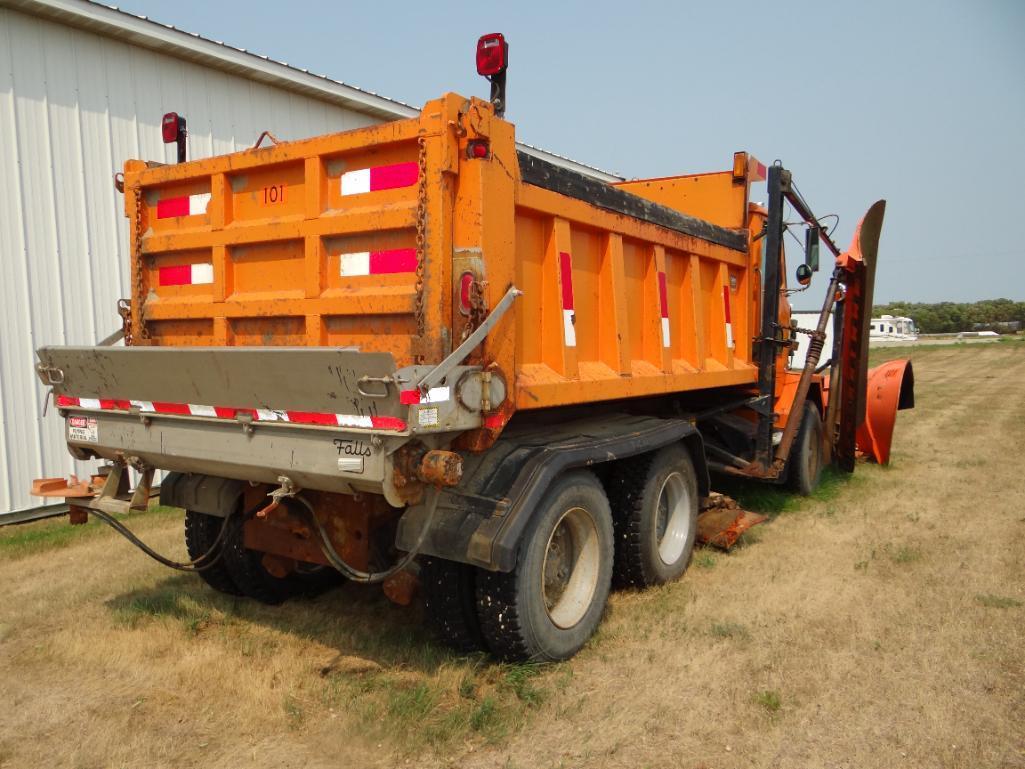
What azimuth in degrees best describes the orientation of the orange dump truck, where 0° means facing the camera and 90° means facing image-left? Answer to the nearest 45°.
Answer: approximately 225°
